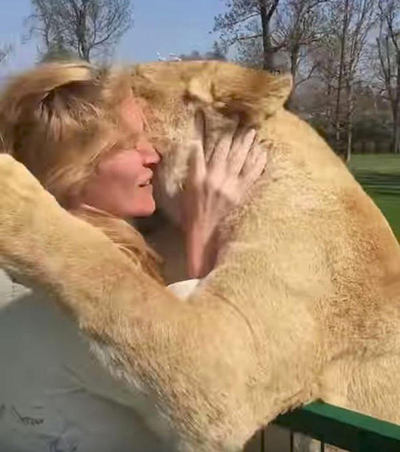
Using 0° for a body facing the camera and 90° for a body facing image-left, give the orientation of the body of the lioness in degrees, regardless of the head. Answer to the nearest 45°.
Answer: approximately 90°

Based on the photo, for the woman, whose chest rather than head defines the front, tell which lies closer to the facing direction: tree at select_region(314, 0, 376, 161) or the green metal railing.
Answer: the green metal railing

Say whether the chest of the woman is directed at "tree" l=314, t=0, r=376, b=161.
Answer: no

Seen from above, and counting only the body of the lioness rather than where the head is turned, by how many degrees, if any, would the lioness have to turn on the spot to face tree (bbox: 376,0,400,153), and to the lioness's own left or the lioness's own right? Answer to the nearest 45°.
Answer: approximately 90° to the lioness's own right

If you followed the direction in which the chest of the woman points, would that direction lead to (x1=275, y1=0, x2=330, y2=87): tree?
no

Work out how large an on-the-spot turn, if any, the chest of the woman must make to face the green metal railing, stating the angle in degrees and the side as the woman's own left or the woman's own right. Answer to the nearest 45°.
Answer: approximately 45° to the woman's own right

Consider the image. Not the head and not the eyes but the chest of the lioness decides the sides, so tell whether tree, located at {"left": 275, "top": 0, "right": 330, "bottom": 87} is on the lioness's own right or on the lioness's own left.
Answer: on the lioness's own right

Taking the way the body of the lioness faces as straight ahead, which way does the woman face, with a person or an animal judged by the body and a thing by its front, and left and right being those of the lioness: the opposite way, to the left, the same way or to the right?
the opposite way

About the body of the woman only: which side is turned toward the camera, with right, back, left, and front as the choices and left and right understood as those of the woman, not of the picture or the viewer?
right
